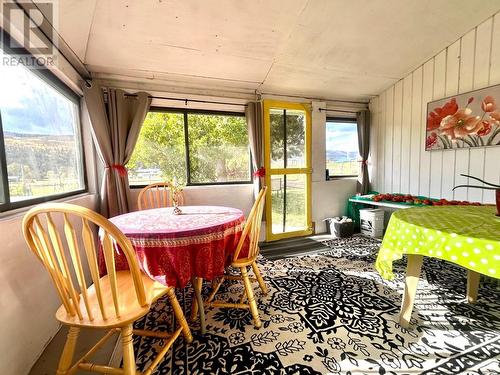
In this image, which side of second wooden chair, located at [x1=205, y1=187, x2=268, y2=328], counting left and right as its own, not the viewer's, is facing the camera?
left

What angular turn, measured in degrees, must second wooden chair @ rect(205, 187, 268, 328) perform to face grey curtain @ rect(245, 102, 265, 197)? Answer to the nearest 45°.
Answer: approximately 90° to its right

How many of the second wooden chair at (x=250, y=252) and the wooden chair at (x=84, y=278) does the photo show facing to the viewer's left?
1

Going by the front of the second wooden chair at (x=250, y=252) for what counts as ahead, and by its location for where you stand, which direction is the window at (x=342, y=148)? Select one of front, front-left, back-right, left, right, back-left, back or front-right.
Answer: back-right

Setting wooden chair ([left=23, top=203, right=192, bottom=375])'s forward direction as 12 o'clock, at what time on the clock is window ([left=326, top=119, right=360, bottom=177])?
The window is roughly at 1 o'clock from the wooden chair.

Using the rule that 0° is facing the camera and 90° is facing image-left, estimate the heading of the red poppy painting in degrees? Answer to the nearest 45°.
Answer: approximately 45°

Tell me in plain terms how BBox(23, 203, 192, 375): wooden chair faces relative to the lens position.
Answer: facing away from the viewer and to the right of the viewer
